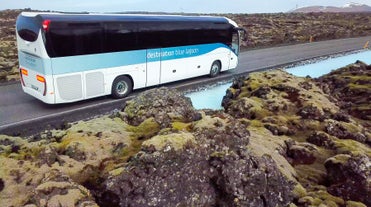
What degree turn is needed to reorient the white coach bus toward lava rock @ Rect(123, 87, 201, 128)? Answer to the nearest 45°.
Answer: approximately 135° to its right

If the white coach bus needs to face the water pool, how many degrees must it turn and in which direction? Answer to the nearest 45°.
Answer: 0° — it already faces it

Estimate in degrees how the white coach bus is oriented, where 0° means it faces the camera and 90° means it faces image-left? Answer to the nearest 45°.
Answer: approximately 225°

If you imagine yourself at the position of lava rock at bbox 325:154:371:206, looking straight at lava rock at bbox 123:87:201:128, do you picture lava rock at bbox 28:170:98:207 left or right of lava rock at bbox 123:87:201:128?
left

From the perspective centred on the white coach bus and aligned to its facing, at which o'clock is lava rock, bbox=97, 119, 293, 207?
The lava rock is roughly at 4 o'clock from the white coach bus.

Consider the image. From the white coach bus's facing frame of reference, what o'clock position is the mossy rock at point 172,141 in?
The mossy rock is roughly at 4 o'clock from the white coach bus.

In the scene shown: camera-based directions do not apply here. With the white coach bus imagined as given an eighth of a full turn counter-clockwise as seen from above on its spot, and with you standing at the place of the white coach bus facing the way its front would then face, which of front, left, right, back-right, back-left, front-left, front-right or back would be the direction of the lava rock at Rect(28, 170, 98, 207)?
back

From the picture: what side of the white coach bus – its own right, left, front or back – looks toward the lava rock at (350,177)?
right
